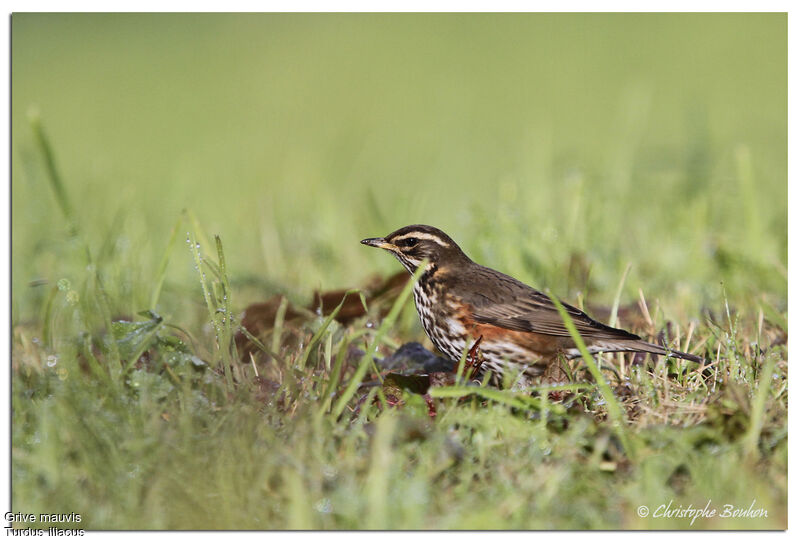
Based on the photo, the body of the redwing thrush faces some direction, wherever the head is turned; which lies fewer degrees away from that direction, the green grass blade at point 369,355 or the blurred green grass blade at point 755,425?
the green grass blade at point 369,355

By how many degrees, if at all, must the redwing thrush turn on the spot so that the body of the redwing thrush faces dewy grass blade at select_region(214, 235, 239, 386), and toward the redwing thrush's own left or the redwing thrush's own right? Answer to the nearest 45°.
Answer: approximately 45° to the redwing thrush's own left

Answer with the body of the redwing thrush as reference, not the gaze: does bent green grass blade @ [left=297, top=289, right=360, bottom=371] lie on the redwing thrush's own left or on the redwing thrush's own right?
on the redwing thrush's own left

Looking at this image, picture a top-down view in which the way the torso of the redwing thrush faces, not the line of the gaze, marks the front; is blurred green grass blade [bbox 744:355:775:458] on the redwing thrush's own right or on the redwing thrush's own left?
on the redwing thrush's own left

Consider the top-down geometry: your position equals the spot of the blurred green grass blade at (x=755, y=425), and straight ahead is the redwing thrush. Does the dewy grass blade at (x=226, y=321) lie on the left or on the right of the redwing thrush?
left

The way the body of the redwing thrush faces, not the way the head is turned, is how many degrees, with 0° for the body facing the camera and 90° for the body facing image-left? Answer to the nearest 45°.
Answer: approximately 90°
